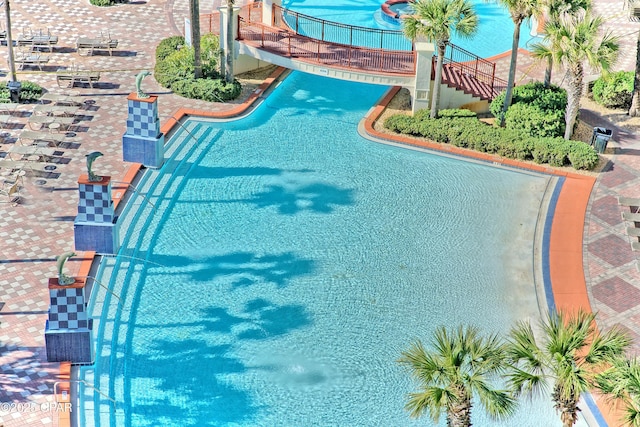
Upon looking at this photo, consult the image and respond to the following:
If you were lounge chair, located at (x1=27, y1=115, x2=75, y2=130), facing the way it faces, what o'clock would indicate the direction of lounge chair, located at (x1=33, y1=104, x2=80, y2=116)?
lounge chair, located at (x1=33, y1=104, x2=80, y2=116) is roughly at 10 o'clock from lounge chair, located at (x1=27, y1=115, x2=75, y2=130).

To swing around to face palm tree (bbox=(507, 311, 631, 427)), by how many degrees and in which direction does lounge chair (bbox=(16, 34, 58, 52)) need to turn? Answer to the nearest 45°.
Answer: approximately 90° to its right

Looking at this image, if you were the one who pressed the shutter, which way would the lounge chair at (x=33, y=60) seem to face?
facing to the right of the viewer

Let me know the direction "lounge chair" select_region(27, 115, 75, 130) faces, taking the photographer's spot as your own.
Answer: facing to the right of the viewer

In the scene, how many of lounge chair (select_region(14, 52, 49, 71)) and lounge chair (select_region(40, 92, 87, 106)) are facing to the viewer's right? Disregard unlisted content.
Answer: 2

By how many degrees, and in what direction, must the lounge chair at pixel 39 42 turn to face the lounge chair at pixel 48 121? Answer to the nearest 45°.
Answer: approximately 90° to its right

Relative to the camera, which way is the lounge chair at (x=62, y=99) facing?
to the viewer's right

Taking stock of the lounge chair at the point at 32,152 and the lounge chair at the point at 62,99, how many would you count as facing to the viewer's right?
2

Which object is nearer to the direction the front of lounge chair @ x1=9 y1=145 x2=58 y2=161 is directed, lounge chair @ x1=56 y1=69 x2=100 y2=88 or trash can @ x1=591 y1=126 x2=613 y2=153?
the trash can

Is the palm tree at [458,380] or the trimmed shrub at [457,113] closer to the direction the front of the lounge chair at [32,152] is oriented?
the trimmed shrub

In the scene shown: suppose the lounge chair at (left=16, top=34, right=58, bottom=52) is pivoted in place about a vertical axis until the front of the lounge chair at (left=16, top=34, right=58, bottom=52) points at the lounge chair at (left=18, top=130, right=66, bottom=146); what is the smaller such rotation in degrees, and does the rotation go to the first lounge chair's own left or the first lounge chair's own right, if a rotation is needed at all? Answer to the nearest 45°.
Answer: approximately 90° to the first lounge chair's own right

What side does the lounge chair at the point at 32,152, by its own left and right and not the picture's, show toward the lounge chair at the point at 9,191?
right

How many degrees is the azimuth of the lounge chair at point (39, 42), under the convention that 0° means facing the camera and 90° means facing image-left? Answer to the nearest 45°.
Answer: approximately 270°
